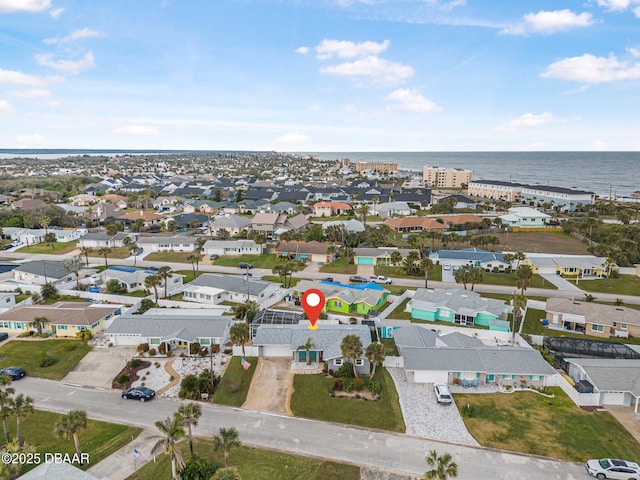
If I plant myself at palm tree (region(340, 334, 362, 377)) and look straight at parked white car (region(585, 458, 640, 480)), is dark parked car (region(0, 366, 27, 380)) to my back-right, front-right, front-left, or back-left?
back-right

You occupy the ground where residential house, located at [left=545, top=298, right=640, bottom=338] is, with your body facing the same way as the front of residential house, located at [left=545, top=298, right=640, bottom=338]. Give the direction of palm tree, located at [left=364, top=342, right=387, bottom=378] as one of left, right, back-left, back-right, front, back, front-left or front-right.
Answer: back-left

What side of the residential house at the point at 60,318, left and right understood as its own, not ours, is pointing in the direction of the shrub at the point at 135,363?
left

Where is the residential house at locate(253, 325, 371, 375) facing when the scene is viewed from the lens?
facing the viewer

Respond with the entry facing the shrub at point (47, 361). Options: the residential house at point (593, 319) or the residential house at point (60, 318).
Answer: the residential house at point (60, 318)

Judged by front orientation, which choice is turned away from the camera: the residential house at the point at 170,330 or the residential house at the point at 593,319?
the residential house at the point at 593,319

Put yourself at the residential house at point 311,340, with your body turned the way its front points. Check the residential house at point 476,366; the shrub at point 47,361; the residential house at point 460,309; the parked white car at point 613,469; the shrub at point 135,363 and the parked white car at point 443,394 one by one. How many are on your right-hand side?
2

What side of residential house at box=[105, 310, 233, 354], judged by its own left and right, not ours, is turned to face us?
front

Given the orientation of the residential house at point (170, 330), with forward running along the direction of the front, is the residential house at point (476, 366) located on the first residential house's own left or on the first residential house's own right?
on the first residential house's own left

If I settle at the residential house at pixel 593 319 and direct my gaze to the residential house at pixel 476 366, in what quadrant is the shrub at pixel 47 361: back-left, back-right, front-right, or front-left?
front-right

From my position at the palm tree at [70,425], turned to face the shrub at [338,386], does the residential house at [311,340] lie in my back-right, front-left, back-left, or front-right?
front-left

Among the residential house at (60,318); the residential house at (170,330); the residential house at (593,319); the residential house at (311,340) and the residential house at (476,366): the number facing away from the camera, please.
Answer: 1
